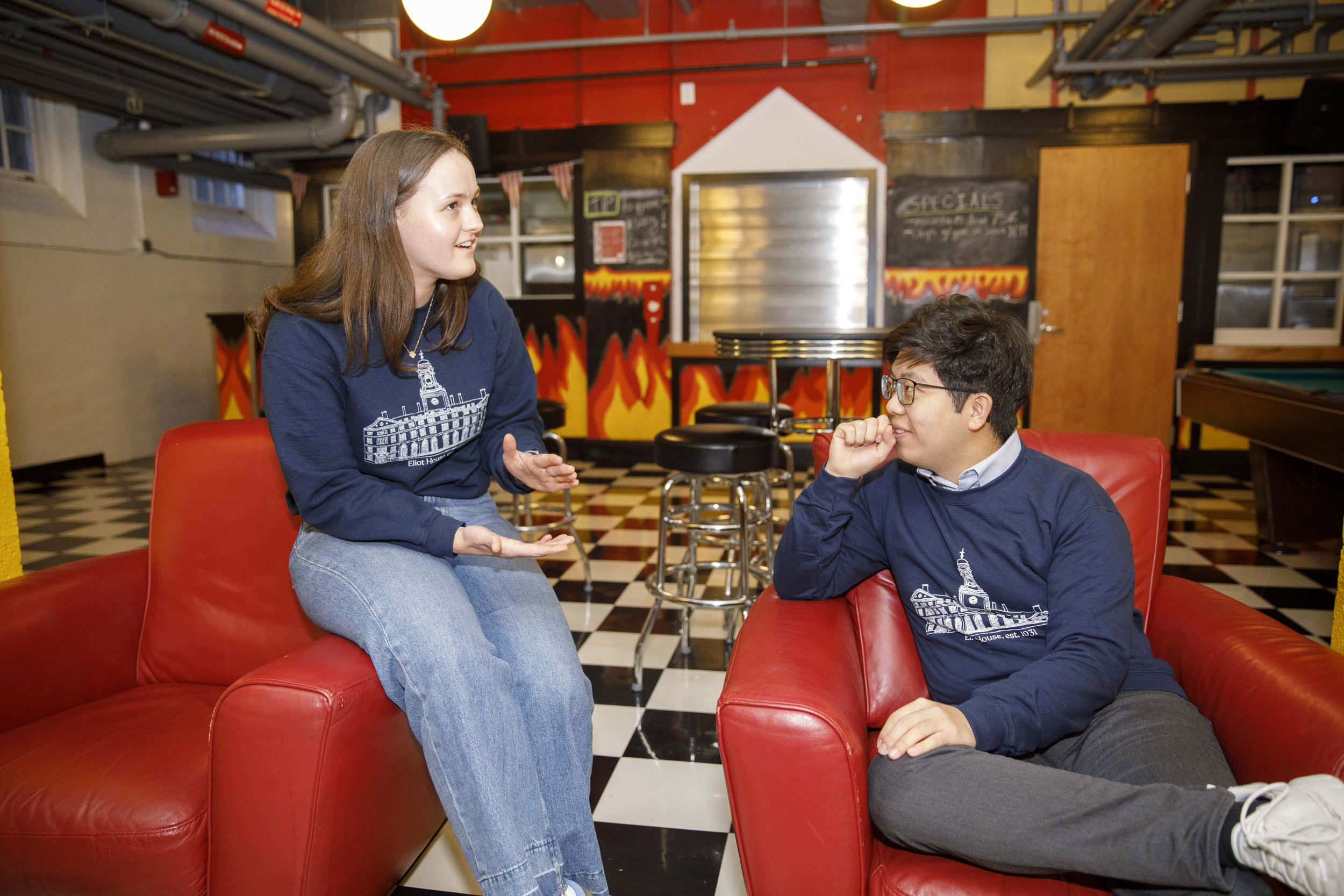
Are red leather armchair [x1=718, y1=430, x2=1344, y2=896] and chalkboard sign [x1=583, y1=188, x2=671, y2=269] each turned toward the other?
no

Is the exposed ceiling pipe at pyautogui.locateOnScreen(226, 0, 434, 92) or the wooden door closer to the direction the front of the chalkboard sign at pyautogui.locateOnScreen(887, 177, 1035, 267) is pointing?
the exposed ceiling pipe

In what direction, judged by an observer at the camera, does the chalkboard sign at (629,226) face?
facing the viewer

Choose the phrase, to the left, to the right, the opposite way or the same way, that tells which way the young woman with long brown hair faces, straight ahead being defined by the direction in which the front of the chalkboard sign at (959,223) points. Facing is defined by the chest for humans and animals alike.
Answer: to the left

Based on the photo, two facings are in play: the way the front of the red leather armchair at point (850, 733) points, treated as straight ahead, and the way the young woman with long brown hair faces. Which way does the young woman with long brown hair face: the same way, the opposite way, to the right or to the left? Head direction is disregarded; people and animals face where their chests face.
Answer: to the left

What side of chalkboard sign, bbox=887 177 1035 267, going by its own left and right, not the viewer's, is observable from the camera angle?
front

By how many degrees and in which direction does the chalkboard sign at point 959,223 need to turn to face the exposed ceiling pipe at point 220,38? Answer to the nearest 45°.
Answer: approximately 45° to its right

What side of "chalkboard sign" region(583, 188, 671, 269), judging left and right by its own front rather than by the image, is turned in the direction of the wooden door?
left

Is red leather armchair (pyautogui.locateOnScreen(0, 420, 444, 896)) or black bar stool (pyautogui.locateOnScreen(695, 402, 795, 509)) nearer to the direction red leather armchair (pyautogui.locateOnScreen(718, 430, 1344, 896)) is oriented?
the red leather armchair

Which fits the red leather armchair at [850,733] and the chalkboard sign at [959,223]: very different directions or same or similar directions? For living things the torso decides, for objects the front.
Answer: same or similar directions

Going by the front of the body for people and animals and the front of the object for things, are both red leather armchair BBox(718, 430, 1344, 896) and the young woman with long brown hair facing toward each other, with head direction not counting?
no

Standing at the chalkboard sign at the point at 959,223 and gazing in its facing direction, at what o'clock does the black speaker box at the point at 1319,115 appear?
The black speaker box is roughly at 9 o'clock from the chalkboard sign.

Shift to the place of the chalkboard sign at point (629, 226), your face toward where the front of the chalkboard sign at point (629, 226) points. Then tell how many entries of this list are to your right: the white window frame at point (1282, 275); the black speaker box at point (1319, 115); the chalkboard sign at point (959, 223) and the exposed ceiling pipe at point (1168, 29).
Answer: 0

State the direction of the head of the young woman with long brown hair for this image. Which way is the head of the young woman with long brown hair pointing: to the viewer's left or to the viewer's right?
to the viewer's right

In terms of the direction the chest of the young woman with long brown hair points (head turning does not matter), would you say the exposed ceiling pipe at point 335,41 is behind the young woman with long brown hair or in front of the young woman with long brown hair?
behind

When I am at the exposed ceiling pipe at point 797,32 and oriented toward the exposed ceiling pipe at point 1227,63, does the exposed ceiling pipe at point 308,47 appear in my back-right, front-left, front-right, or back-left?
back-right

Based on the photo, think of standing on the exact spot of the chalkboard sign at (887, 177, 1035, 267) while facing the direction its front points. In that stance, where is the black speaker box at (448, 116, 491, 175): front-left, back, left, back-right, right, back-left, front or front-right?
right

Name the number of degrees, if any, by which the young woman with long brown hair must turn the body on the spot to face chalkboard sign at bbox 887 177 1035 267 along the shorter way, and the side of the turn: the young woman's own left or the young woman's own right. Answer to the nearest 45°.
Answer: approximately 90° to the young woman's own left

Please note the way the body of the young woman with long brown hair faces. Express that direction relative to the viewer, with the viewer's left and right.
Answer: facing the viewer and to the right of the viewer
